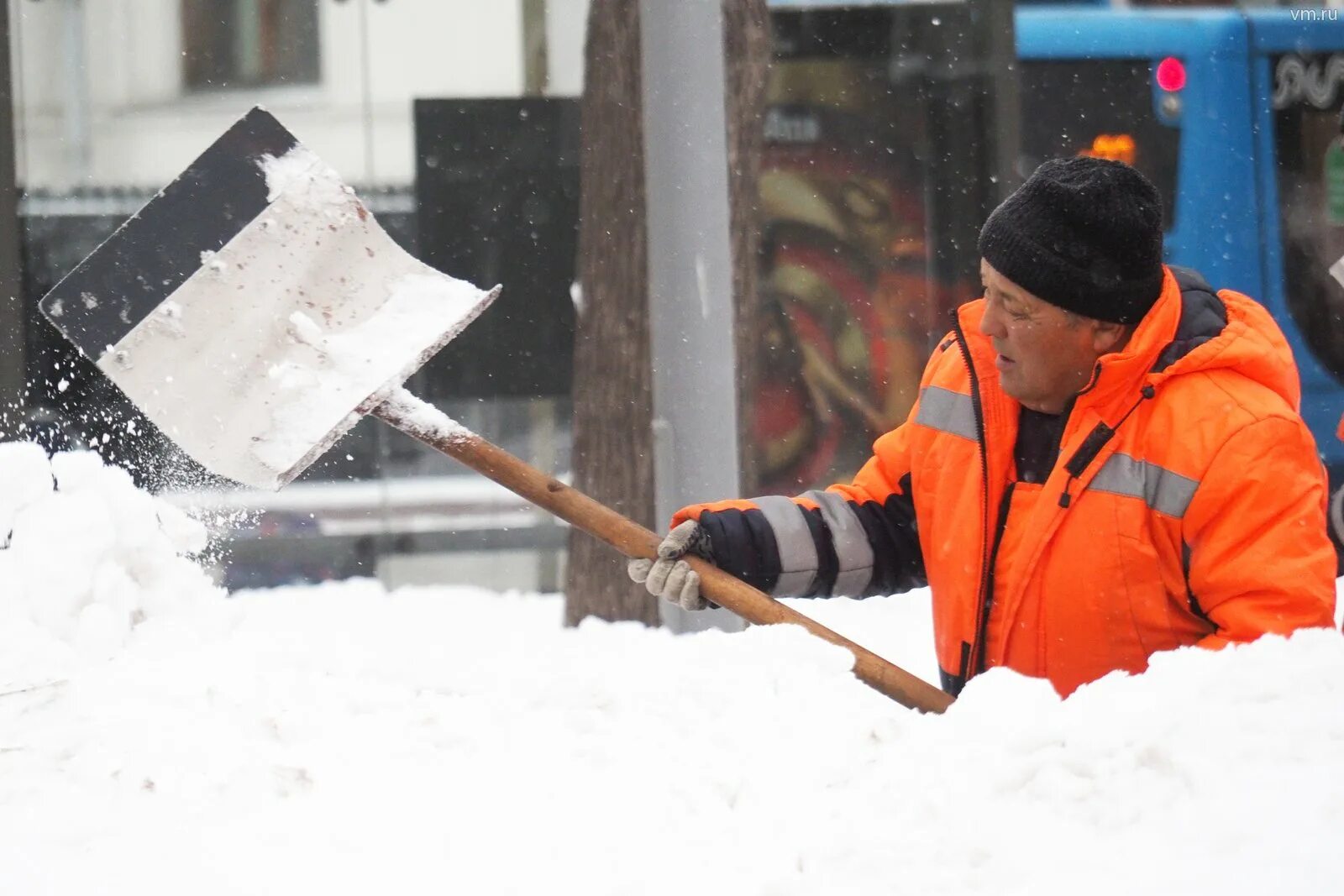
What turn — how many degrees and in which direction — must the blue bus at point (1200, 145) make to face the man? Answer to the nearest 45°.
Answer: approximately 135° to its right

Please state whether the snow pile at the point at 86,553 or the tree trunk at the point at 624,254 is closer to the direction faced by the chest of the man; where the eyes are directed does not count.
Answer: the snow pile

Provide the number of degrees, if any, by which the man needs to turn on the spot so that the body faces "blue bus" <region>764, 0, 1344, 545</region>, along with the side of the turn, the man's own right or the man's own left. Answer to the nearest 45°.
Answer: approximately 135° to the man's own right

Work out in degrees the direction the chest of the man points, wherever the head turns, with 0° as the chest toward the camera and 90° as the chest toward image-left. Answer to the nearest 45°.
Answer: approximately 45°
